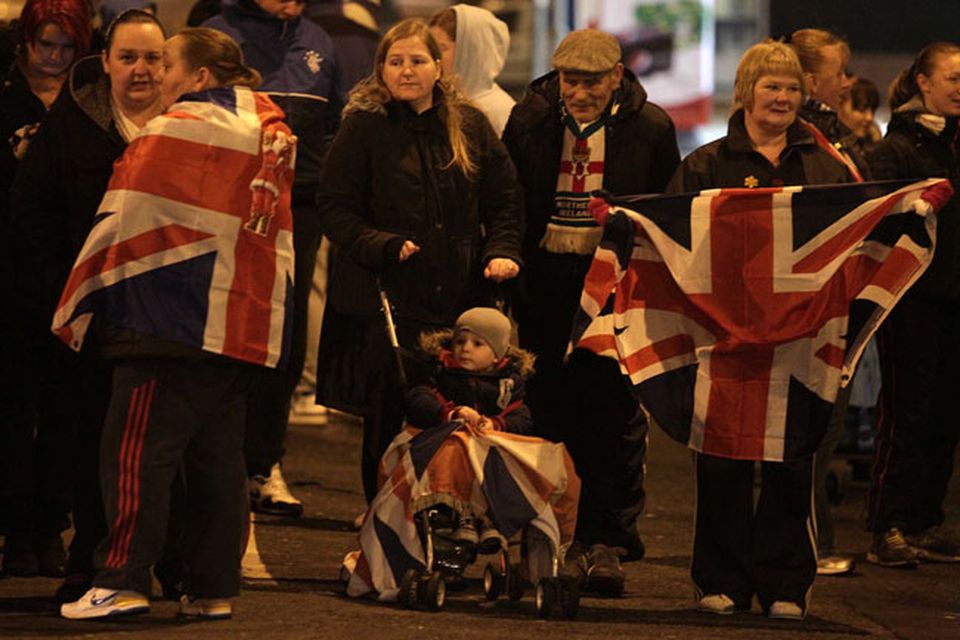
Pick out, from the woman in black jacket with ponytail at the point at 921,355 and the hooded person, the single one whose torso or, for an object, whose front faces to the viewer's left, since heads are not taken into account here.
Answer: the hooded person

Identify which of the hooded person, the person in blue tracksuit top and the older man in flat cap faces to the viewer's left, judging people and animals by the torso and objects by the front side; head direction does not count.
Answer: the hooded person

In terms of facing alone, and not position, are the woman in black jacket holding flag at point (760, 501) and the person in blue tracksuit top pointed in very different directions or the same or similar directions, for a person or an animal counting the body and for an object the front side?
same or similar directions

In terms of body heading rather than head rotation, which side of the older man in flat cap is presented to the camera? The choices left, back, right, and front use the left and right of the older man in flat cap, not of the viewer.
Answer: front

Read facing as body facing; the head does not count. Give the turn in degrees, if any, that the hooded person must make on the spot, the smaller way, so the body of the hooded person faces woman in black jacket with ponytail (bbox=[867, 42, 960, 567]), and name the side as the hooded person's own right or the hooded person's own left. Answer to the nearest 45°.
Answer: approximately 180°

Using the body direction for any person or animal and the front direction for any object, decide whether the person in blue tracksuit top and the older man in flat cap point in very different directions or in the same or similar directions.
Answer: same or similar directions

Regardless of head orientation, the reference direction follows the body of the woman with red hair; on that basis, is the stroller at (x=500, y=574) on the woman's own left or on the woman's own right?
on the woman's own left

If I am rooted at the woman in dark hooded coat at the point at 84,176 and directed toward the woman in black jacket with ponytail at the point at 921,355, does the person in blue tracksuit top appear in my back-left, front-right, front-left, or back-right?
front-left

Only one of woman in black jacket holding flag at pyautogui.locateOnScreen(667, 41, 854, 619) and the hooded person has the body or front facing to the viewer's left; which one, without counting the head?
the hooded person

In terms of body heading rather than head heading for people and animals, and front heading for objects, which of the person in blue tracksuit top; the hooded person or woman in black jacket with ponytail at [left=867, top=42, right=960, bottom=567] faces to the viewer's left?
the hooded person

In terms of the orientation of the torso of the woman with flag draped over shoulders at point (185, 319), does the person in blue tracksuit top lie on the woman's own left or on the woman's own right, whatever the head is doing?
on the woman's own right

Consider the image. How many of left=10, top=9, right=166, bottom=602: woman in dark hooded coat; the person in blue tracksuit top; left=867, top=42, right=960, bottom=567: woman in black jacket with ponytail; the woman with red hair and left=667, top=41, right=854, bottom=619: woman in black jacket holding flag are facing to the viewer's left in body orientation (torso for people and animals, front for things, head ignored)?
0

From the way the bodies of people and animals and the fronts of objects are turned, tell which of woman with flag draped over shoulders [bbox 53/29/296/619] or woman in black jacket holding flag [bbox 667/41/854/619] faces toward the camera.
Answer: the woman in black jacket holding flag

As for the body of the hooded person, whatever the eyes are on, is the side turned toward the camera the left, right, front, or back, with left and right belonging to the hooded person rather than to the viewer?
left

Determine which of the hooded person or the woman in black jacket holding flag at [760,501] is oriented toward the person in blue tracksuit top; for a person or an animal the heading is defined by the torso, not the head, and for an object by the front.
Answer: the hooded person

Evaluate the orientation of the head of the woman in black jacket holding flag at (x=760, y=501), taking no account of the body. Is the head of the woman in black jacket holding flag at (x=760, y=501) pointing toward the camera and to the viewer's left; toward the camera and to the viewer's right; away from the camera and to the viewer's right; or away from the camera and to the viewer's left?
toward the camera and to the viewer's right

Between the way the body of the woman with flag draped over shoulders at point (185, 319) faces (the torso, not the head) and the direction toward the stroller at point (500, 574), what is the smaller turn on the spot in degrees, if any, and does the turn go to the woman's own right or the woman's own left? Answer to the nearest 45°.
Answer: approximately 135° to the woman's own right

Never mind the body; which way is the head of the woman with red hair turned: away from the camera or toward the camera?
toward the camera
